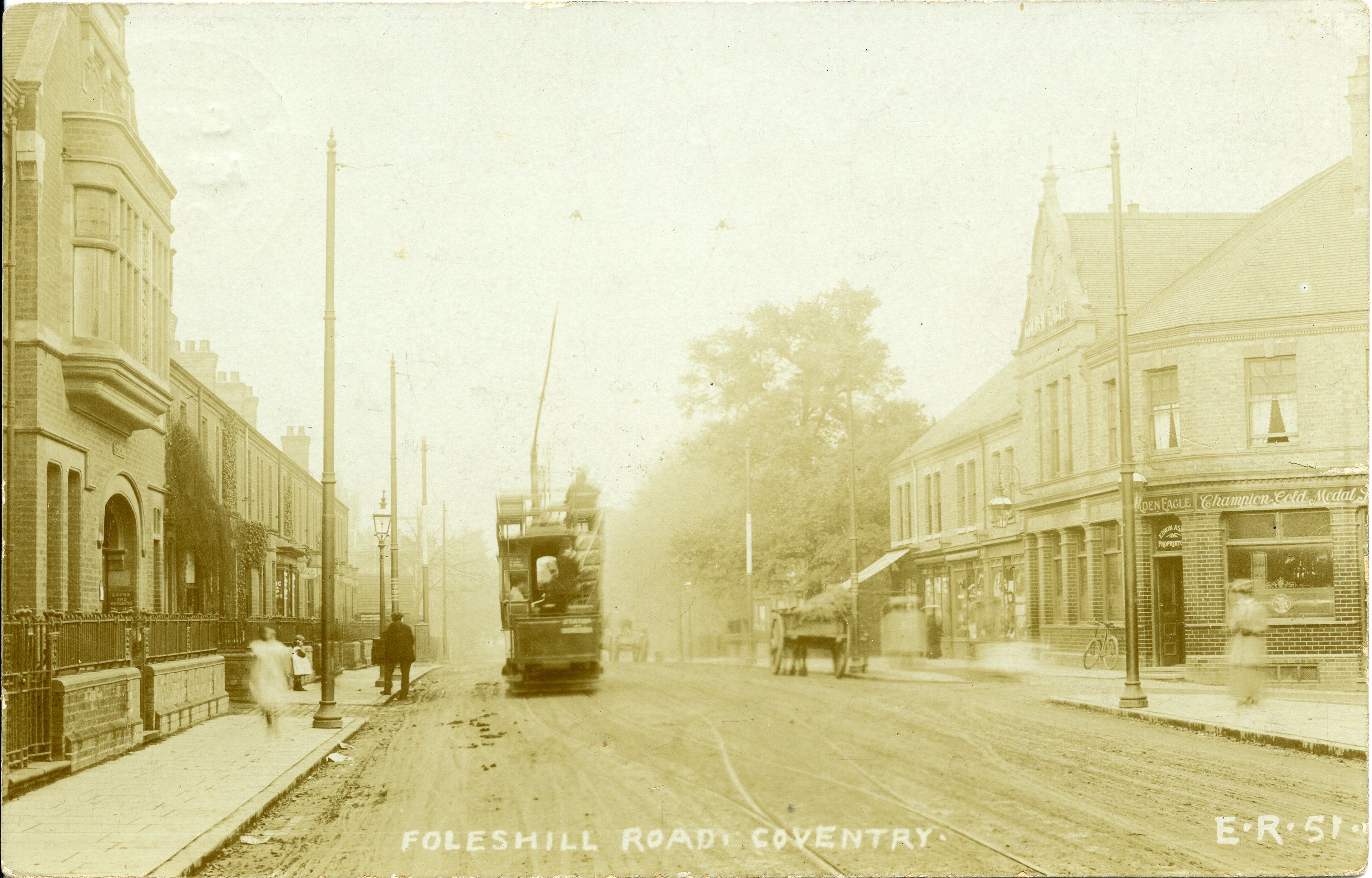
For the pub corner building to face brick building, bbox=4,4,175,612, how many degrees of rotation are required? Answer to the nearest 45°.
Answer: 0° — it already faces it

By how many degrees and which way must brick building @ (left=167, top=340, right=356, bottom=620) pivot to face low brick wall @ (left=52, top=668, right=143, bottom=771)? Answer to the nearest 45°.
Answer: approximately 90° to its right

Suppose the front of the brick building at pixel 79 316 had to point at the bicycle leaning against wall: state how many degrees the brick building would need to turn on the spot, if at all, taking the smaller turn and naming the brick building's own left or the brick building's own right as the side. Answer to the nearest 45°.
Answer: approximately 45° to the brick building's own left

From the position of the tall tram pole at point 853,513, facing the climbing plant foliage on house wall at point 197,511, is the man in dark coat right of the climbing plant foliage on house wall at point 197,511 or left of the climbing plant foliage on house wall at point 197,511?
left

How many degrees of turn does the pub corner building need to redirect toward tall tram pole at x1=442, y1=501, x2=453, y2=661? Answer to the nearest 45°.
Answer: approximately 45° to its right

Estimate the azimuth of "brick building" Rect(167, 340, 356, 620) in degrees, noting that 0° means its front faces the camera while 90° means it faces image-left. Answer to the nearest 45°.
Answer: approximately 315°
